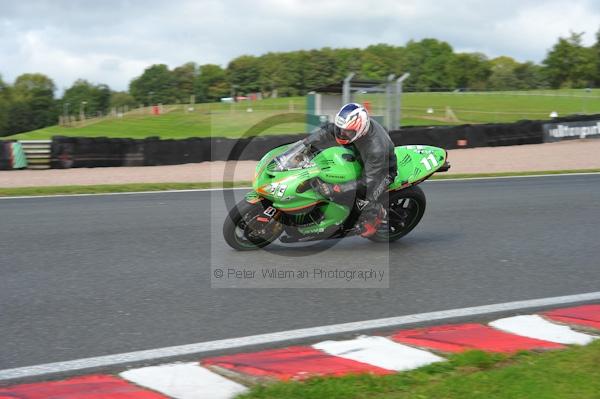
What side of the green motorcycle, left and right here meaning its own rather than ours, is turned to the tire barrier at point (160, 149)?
right

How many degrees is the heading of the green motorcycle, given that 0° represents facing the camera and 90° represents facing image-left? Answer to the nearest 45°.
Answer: approximately 90°

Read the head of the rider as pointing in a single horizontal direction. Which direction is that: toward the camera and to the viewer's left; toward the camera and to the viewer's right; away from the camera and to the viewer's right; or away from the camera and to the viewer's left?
toward the camera and to the viewer's left
